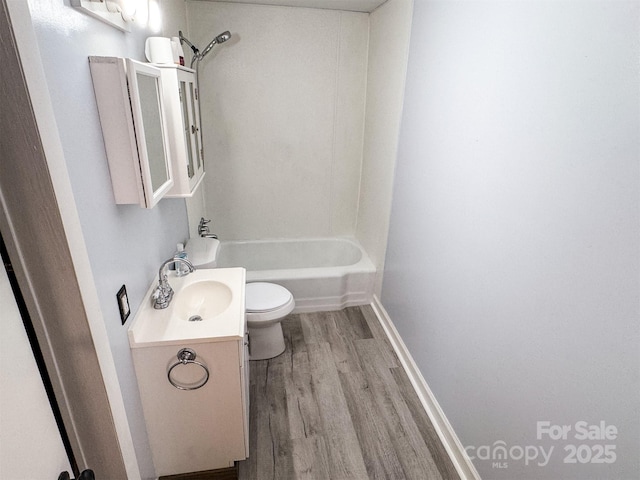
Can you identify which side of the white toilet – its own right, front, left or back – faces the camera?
right

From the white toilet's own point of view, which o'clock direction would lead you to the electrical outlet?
The electrical outlet is roughly at 4 o'clock from the white toilet.

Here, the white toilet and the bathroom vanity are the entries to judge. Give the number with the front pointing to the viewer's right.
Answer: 2

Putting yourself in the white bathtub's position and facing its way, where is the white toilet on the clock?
The white toilet is roughly at 1 o'clock from the white bathtub.

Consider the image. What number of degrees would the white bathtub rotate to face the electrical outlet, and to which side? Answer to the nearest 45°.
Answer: approximately 45° to its right

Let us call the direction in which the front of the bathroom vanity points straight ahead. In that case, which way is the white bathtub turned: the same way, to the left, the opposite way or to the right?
to the right

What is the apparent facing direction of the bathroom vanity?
to the viewer's right

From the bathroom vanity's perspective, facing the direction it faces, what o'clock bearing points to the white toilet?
The white toilet is roughly at 10 o'clock from the bathroom vanity.

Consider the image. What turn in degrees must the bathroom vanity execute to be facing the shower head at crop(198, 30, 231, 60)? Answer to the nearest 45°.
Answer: approximately 90° to its left

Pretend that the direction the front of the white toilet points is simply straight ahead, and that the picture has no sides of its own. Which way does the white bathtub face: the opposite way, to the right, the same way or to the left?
to the right
